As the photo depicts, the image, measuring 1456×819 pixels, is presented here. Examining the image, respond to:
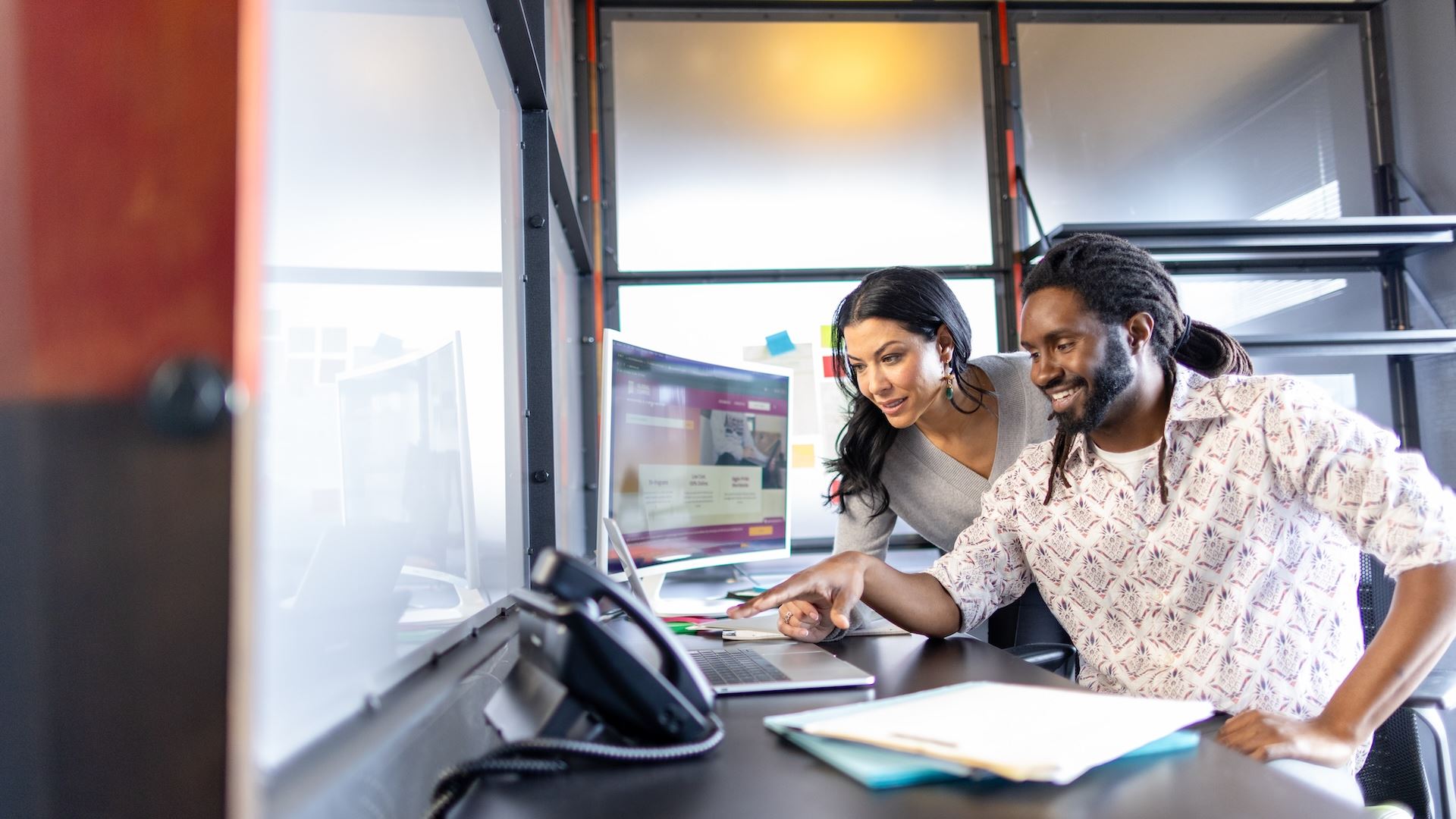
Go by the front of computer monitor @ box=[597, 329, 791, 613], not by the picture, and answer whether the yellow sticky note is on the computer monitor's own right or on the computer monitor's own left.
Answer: on the computer monitor's own left

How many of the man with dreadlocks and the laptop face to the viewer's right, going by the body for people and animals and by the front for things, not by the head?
1

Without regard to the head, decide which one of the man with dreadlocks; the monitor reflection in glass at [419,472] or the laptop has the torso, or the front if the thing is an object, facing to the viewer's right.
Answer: the laptop

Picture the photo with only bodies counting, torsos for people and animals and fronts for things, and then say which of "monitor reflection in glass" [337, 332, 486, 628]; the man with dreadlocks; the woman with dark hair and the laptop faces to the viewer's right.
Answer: the laptop

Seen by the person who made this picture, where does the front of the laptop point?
facing to the right of the viewer

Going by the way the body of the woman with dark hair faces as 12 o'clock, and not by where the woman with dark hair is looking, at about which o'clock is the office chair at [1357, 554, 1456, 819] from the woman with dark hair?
The office chair is roughly at 8 o'clock from the woman with dark hair.

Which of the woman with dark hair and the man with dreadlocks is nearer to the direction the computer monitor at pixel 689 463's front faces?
the man with dreadlocks

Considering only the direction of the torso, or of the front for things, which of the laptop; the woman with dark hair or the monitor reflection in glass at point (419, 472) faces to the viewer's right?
the laptop
